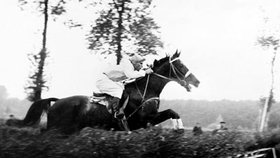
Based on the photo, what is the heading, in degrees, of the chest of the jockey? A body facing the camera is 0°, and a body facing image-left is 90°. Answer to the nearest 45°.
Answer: approximately 270°

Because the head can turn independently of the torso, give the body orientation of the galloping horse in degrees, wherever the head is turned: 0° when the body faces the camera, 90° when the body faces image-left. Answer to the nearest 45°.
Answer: approximately 270°
